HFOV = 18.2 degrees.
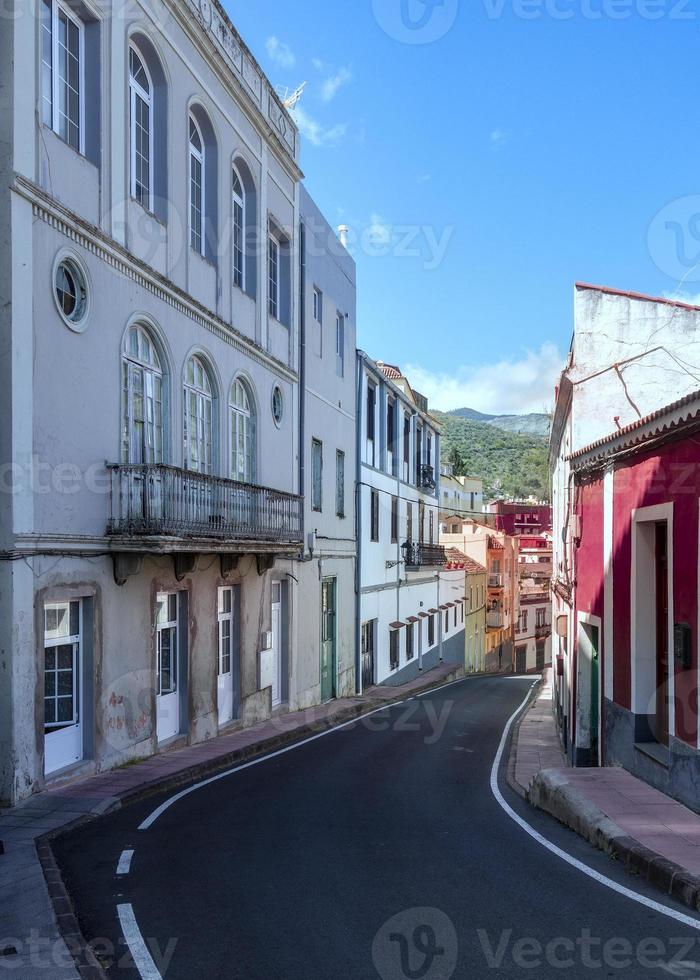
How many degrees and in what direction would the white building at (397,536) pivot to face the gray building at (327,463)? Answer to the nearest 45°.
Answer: approximately 45° to its right

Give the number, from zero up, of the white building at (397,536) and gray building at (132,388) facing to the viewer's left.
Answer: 0

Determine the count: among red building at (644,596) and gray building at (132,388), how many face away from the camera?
0

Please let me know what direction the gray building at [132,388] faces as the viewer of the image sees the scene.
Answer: facing the viewer and to the right of the viewer

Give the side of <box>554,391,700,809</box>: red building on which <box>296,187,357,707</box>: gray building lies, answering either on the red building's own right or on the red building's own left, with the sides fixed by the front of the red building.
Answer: on the red building's own right

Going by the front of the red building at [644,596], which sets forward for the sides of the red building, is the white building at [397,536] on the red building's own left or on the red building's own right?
on the red building's own right

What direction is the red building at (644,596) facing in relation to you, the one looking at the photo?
facing the viewer and to the left of the viewer
